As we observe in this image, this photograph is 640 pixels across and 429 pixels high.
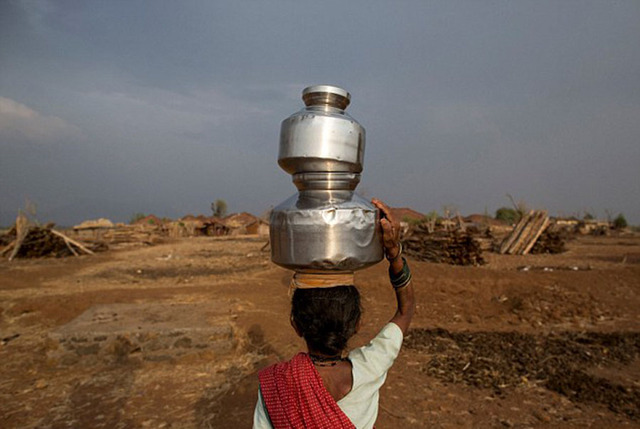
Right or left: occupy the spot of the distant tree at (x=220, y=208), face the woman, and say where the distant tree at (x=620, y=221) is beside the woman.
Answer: left

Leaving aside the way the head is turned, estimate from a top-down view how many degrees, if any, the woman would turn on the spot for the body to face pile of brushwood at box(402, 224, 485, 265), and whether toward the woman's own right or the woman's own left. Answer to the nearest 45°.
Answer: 0° — they already face it

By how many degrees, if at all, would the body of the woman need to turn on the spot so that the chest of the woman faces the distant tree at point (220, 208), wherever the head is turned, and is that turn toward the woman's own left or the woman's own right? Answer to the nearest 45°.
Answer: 0° — they already face it

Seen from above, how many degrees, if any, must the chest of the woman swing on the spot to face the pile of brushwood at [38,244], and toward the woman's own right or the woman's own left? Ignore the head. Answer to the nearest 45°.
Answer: approximately 45° to the woman's own left

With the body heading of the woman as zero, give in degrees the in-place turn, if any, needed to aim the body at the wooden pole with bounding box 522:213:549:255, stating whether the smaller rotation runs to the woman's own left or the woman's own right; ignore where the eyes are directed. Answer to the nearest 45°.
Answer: approximately 45° to the woman's own right

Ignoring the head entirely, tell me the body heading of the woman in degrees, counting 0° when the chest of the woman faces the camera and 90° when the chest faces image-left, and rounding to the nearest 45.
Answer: approximately 180°

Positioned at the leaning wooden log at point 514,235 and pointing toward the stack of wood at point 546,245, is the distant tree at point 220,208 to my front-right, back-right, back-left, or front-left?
back-left

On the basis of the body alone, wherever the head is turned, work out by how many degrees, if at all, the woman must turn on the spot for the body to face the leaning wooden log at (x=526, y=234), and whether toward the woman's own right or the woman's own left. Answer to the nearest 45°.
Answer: approximately 45° to the woman's own right

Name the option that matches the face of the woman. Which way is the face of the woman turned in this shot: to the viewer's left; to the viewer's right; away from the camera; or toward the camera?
away from the camera

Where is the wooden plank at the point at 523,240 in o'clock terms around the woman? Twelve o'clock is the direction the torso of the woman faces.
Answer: The wooden plank is roughly at 1 o'clock from the woman.
